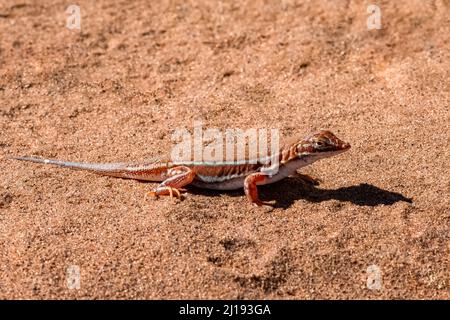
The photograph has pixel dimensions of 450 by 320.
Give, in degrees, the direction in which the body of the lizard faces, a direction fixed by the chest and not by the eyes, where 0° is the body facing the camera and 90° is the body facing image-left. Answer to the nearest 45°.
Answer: approximately 270°
